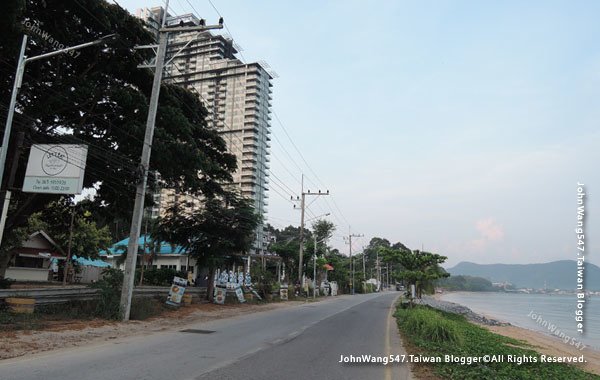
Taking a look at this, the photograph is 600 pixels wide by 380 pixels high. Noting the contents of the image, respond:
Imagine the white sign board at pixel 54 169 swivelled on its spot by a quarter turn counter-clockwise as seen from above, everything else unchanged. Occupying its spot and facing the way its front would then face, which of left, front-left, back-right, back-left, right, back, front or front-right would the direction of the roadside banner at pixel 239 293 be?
front-left

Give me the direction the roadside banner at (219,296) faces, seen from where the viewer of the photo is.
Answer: facing the viewer

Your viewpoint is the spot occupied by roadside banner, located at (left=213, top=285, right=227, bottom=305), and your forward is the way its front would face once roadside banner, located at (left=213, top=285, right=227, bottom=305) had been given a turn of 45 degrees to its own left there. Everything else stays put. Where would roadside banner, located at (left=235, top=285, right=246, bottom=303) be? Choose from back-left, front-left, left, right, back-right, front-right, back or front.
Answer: left

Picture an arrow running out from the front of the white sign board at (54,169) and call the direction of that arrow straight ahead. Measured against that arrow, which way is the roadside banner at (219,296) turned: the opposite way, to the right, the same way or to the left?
the same way

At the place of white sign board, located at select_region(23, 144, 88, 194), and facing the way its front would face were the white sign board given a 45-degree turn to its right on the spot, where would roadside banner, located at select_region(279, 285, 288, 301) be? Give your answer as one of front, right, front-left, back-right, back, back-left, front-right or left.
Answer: back

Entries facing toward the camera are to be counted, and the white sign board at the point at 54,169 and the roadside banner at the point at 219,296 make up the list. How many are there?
2

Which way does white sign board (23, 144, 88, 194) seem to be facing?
toward the camera

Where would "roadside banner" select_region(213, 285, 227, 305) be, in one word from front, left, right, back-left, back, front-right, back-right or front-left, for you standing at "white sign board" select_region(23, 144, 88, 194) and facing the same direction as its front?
back-left
